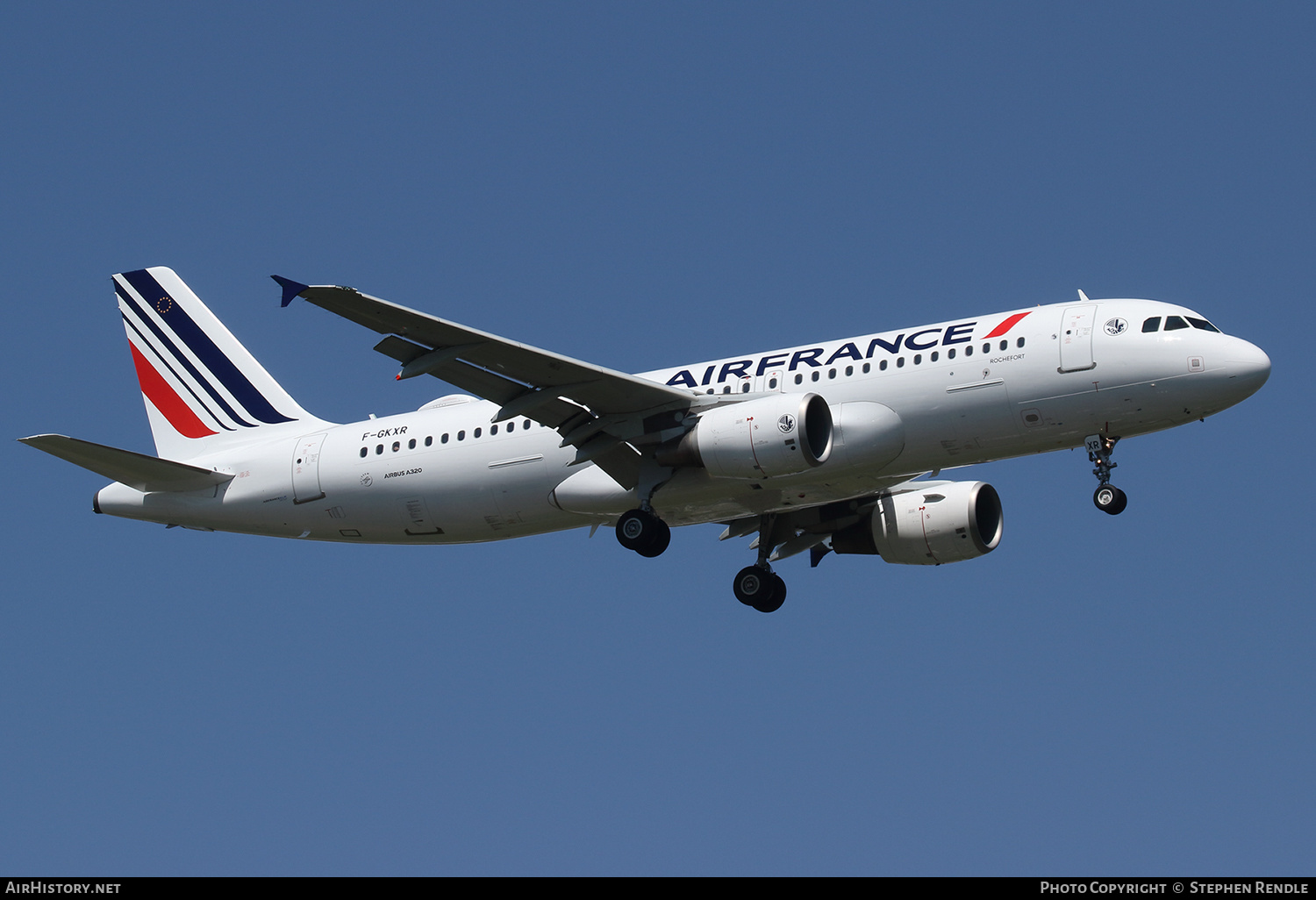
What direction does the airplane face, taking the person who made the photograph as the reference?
facing the viewer and to the right of the viewer
